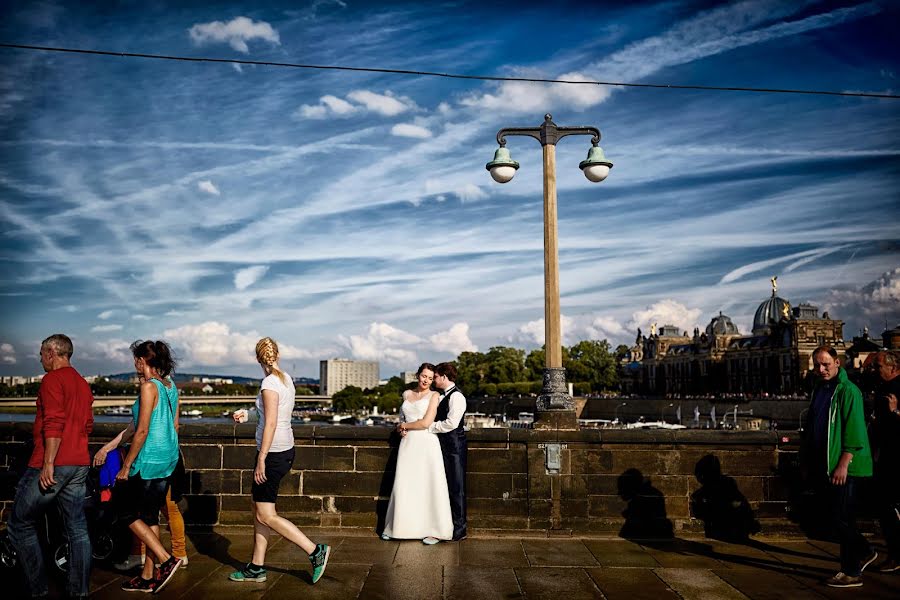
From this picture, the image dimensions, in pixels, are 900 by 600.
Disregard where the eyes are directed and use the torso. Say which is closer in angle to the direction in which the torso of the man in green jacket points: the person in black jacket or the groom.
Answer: the groom

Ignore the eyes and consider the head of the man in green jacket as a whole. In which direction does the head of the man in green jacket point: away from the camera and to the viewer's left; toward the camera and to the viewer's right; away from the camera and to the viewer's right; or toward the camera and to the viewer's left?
toward the camera and to the viewer's left

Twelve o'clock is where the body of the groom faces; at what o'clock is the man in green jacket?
The man in green jacket is roughly at 7 o'clock from the groom.

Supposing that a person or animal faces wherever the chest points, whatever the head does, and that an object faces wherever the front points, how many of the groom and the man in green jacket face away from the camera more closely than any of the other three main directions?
0

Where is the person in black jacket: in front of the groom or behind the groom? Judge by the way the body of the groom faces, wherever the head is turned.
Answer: behind

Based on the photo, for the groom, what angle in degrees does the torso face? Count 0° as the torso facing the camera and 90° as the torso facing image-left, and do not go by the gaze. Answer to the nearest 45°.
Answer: approximately 90°

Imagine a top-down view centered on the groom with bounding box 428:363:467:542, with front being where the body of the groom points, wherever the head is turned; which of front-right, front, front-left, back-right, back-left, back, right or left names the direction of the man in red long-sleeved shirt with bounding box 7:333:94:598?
front-left

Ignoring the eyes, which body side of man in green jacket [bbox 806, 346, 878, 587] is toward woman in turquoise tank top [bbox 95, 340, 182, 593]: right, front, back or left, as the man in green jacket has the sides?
front

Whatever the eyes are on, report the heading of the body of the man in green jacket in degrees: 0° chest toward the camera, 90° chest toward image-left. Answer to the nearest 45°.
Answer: approximately 45°

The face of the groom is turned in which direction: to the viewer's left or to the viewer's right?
to the viewer's left
